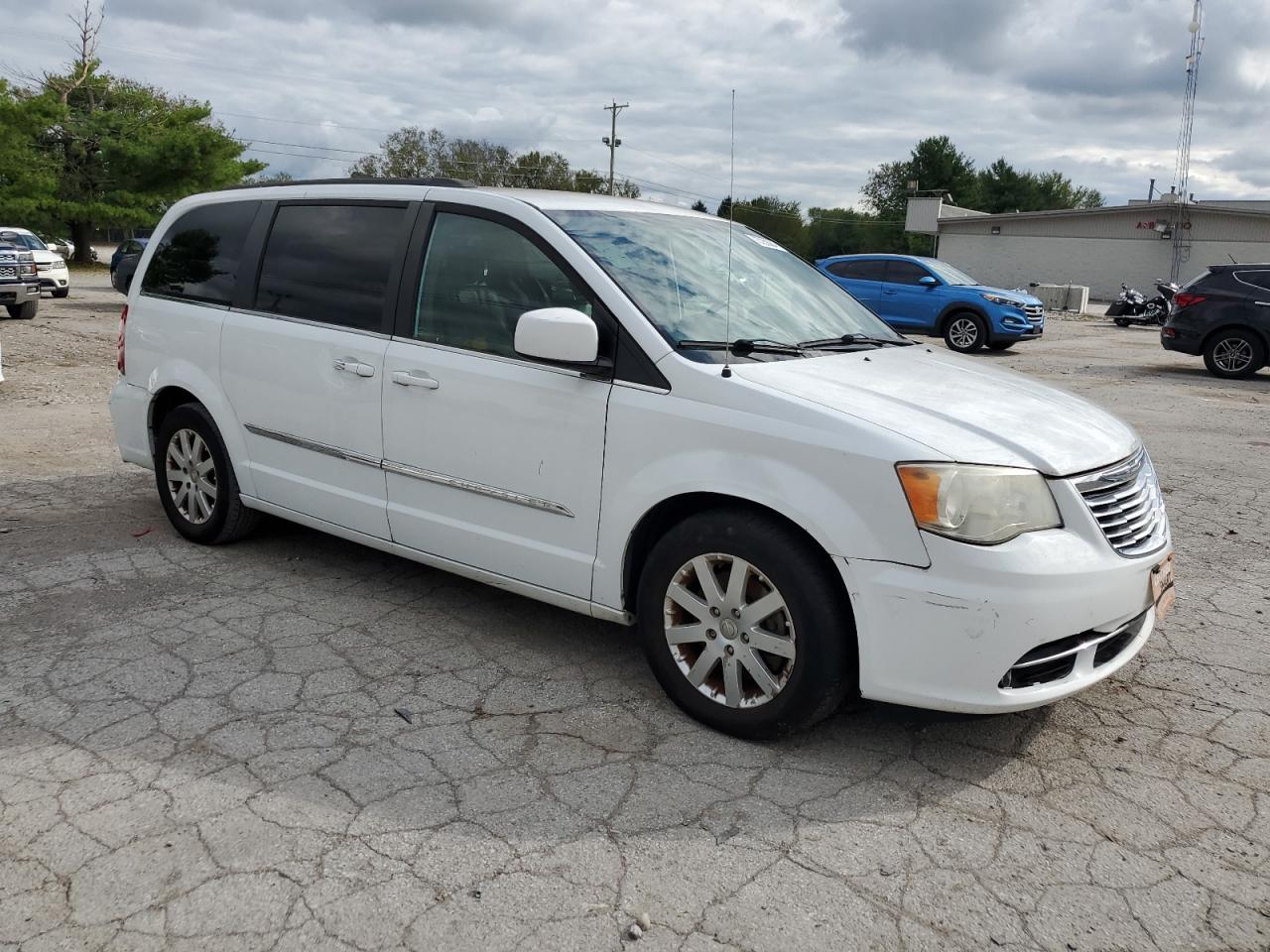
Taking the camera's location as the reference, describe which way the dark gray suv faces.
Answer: facing to the right of the viewer

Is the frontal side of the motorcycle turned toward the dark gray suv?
no

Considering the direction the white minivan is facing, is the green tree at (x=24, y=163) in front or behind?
behind

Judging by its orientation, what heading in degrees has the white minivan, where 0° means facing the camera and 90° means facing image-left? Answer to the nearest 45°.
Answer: approximately 315°

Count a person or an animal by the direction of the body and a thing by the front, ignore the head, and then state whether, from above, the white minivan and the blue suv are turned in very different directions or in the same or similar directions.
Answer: same or similar directions

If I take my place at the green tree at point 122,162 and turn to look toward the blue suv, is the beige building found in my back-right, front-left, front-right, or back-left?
front-left

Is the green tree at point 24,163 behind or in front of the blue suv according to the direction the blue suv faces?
behind

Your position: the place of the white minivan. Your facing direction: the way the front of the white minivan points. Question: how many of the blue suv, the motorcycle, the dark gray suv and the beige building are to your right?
0

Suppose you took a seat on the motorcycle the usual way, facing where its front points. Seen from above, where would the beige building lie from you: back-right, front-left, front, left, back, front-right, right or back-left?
left

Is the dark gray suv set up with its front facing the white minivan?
no
